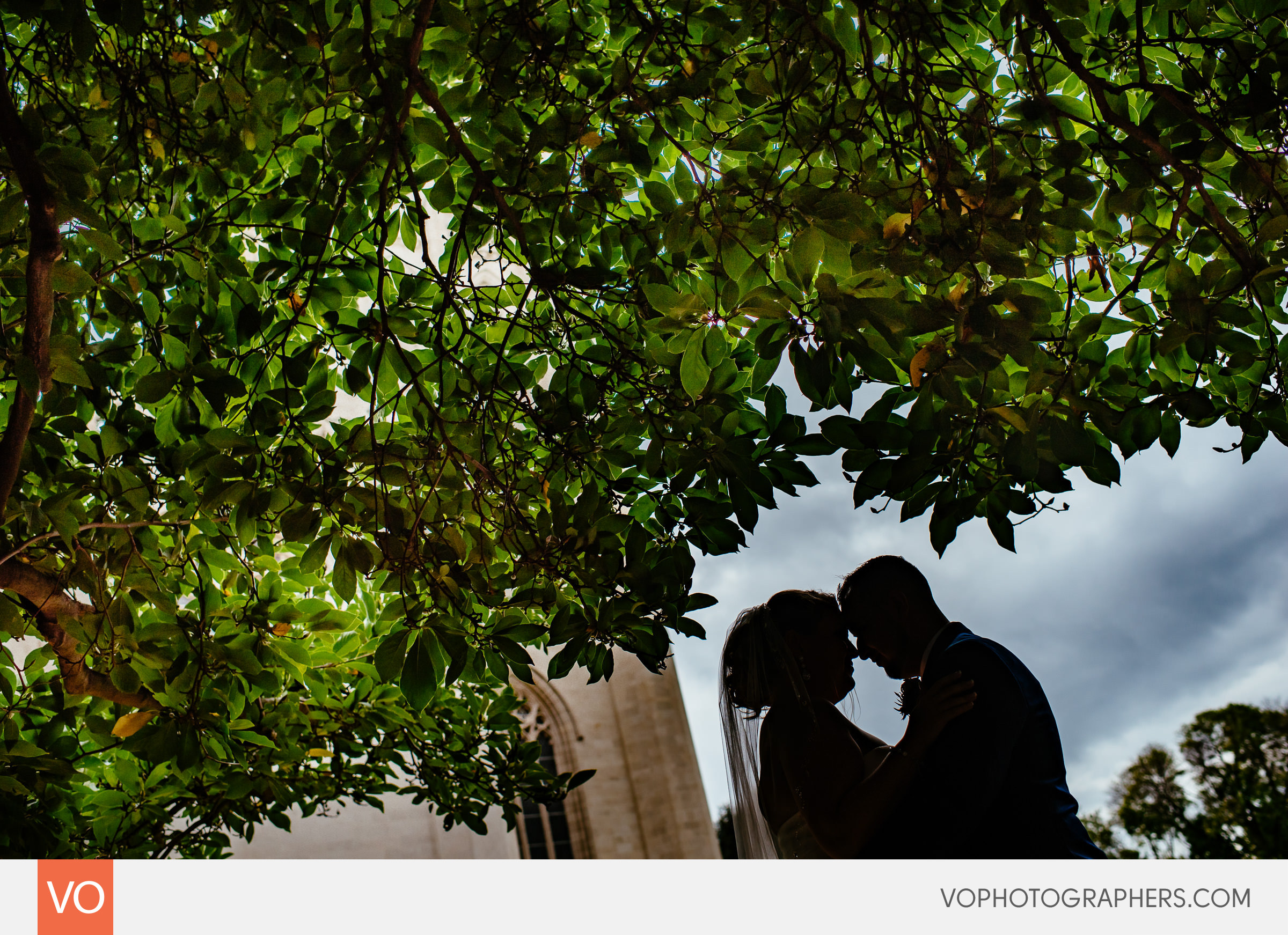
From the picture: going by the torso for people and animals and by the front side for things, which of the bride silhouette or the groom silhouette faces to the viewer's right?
the bride silhouette

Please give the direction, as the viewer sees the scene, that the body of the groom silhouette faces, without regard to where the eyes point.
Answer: to the viewer's left

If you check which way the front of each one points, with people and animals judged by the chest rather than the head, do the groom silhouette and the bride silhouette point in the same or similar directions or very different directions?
very different directions

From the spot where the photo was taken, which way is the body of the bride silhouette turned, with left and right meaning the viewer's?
facing to the right of the viewer

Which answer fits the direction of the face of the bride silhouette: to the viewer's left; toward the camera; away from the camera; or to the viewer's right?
to the viewer's right

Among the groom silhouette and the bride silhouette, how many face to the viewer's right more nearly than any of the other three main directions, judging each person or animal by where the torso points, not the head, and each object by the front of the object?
1

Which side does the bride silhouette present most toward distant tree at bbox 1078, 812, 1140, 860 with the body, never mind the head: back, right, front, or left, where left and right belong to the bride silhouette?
left

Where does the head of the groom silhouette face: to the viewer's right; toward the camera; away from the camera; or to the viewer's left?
to the viewer's left

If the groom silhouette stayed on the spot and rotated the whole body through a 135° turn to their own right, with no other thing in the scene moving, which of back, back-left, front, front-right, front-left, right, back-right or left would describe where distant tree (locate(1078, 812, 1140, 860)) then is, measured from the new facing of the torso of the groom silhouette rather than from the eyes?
front-left

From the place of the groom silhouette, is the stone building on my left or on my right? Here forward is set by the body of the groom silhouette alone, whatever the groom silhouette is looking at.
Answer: on my right
